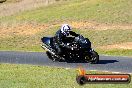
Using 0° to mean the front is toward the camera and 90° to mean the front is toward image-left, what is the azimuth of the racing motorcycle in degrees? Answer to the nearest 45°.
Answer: approximately 270°
